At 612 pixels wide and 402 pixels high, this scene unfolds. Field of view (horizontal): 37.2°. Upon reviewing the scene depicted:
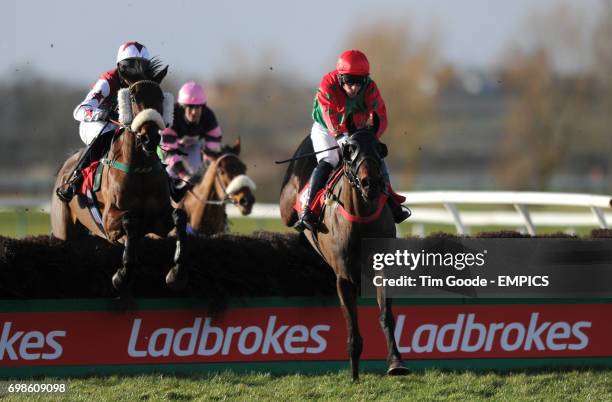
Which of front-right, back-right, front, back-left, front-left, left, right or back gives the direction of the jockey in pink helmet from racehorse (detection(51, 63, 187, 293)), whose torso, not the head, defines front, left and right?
back-left

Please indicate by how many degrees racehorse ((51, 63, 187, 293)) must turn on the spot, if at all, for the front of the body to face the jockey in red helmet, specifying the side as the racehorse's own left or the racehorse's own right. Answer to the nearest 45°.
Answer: approximately 45° to the racehorse's own left

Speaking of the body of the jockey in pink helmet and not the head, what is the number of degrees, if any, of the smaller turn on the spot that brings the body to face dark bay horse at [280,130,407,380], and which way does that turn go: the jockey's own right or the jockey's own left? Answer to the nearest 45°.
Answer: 0° — they already face it

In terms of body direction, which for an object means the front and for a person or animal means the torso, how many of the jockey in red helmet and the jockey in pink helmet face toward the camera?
2

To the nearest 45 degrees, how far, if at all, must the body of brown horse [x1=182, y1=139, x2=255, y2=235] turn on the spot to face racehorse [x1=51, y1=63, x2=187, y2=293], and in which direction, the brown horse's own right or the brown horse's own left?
approximately 45° to the brown horse's own right

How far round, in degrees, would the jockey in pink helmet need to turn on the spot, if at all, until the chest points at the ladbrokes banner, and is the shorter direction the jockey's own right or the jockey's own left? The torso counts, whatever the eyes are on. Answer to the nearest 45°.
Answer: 0° — they already face it
